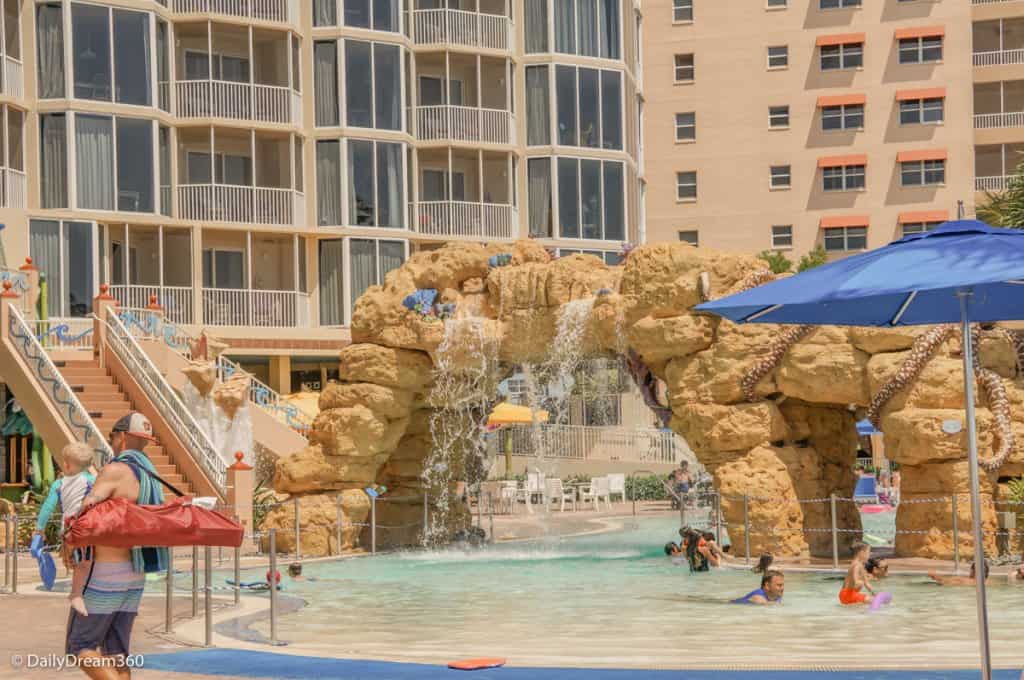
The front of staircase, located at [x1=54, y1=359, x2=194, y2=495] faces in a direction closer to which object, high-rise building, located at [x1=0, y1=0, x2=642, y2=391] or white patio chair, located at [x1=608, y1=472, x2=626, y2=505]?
the white patio chair

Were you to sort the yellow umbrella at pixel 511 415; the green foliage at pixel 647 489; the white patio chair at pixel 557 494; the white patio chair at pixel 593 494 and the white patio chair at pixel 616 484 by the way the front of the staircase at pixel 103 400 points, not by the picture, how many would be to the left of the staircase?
5

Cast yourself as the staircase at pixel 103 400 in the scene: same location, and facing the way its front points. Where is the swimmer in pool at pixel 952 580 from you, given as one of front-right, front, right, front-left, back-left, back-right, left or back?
front

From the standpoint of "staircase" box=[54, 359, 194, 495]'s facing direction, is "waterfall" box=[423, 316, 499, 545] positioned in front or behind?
in front

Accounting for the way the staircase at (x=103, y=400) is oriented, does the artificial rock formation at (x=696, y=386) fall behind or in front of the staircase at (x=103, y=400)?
in front

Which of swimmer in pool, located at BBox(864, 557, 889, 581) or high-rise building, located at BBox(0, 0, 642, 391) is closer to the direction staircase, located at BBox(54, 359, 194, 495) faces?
the swimmer in pool

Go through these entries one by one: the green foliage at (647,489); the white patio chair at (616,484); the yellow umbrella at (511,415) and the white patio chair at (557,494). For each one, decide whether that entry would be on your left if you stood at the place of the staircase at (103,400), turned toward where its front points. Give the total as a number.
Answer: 4

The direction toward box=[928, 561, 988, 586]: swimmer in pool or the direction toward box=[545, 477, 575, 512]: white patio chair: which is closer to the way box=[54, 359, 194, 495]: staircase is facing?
the swimmer in pool

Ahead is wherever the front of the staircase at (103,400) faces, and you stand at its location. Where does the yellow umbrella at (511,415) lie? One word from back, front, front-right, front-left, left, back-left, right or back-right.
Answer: left

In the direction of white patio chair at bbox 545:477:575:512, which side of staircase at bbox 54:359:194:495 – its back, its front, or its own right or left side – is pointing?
left

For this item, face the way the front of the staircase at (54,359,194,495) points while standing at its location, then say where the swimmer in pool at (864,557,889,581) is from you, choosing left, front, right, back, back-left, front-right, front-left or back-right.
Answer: front

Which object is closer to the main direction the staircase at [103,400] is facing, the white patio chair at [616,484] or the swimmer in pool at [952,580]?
the swimmer in pool

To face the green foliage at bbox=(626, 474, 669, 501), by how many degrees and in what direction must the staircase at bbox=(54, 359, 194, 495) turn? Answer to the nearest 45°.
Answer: approximately 90° to its left
